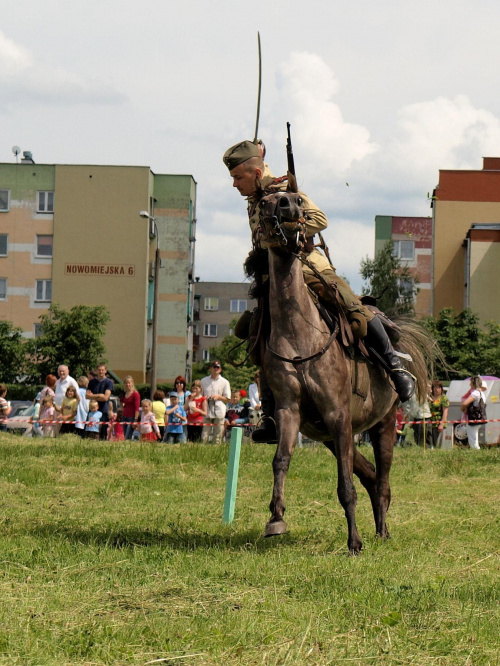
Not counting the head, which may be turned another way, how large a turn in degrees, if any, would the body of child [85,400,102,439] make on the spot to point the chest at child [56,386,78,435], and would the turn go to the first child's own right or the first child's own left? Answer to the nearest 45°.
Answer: approximately 45° to the first child's own right

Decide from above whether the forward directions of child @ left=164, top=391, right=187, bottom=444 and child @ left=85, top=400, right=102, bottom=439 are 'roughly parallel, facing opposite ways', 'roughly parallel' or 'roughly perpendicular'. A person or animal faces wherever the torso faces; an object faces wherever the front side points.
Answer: roughly parallel

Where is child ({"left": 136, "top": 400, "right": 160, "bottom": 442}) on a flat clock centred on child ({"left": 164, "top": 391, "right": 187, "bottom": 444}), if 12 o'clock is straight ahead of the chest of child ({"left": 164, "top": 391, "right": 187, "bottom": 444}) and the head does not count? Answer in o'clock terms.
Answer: child ({"left": 136, "top": 400, "right": 160, "bottom": 442}) is roughly at 4 o'clock from child ({"left": 164, "top": 391, "right": 187, "bottom": 444}).

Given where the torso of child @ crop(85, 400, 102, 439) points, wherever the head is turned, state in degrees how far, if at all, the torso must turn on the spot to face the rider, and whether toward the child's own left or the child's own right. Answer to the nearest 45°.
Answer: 0° — they already face them

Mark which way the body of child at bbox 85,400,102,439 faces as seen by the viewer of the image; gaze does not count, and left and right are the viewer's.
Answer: facing the viewer

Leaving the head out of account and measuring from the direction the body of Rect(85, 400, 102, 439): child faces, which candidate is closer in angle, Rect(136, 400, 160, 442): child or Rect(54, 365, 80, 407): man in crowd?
the child

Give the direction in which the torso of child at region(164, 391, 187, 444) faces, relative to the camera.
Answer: toward the camera

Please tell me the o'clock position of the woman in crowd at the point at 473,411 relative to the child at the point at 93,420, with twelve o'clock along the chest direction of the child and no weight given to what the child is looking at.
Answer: The woman in crowd is roughly at 9 o'clock from the child.

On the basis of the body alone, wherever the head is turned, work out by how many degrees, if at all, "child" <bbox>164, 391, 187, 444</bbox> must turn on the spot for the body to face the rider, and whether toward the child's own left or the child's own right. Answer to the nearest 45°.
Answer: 0° — they already face them

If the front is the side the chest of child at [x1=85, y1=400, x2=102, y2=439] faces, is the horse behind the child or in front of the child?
in front

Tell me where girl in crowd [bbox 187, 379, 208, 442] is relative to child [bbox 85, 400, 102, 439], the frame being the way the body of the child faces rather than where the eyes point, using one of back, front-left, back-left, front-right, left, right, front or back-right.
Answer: left

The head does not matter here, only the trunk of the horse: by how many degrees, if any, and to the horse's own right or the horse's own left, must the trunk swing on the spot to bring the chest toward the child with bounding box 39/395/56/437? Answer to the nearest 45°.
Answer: approximately 90° to the horse's own right

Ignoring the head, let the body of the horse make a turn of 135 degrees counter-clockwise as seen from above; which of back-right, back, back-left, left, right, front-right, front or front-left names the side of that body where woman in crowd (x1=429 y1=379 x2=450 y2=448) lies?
left
